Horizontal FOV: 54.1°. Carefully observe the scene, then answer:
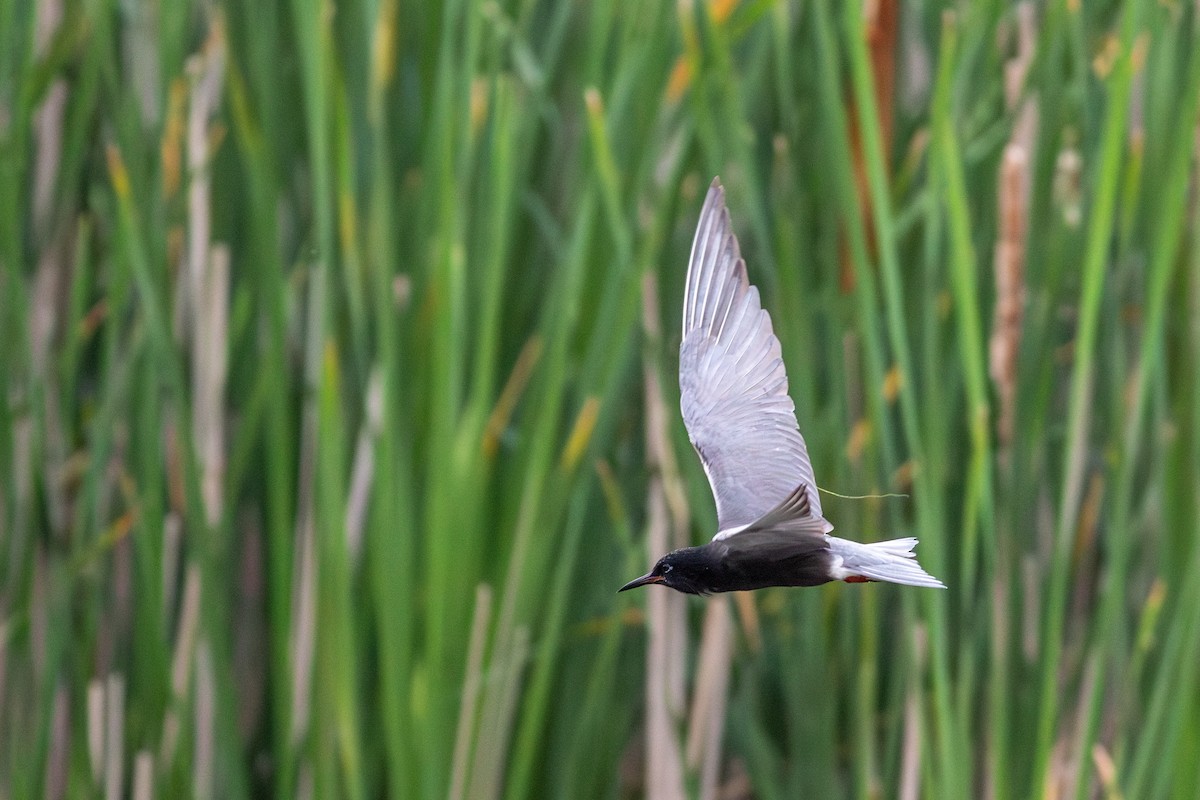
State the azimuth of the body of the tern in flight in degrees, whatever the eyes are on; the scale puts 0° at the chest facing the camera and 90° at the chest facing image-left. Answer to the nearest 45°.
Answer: approximately 90°
